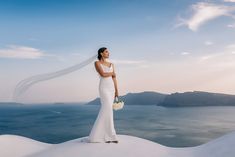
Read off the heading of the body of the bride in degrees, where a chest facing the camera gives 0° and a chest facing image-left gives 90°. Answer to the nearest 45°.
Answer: approximately 315°
